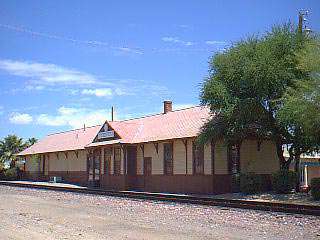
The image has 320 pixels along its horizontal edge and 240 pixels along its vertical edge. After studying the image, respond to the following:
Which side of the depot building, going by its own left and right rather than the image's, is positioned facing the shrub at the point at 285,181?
left

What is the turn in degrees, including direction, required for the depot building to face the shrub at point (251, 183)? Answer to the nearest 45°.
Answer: approximately 90° to its left

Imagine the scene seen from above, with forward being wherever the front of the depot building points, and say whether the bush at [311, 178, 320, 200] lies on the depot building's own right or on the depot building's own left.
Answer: on the depot building's own left

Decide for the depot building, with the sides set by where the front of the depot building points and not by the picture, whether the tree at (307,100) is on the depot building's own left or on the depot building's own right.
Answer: on the depot building's own left

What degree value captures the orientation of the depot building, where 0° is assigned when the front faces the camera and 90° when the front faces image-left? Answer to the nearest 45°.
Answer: approximately 45°

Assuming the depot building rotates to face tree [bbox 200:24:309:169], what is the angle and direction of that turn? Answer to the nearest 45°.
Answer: approximately 90° to its left
